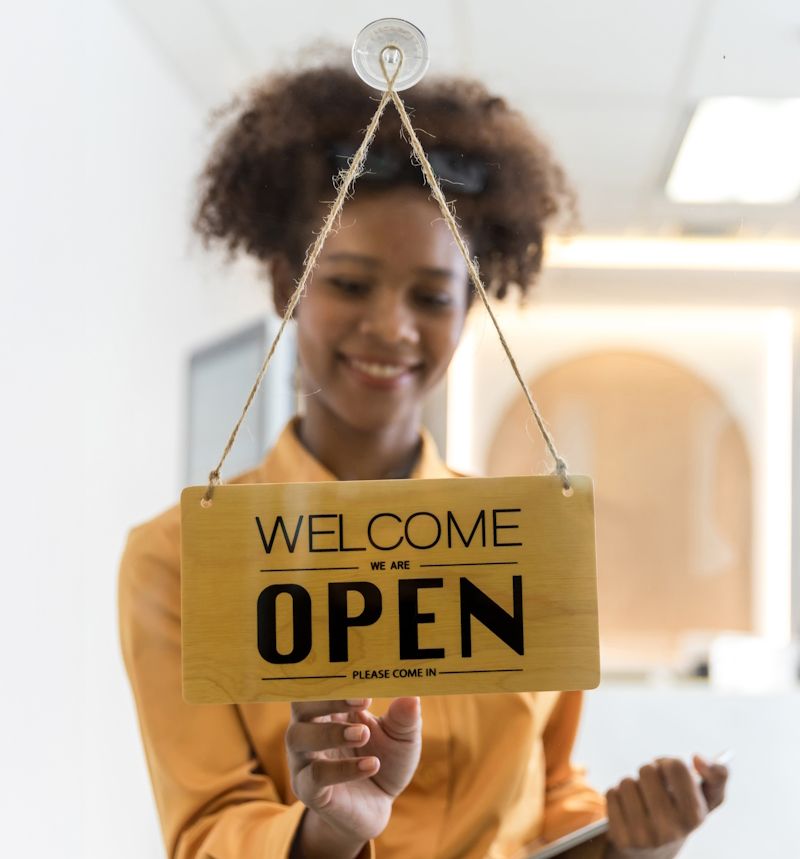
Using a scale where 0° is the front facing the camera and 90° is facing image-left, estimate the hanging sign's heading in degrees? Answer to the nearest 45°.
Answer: approximately 0°

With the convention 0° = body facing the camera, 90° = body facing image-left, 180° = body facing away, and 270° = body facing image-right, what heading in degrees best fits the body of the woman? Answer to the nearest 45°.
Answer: approximately 0°

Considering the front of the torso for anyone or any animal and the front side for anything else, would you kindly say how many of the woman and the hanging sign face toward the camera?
2
